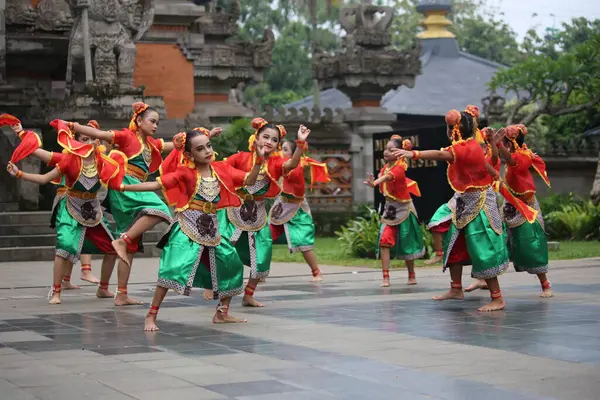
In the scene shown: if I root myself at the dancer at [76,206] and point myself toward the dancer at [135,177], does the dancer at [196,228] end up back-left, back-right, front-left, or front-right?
front-right

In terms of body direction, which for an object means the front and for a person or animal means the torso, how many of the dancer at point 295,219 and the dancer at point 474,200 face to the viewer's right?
0

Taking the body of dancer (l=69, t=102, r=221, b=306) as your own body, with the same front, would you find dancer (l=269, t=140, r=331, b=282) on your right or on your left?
on your left

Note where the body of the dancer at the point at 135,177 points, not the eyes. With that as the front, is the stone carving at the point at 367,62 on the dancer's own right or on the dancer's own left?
on the dancer's own left

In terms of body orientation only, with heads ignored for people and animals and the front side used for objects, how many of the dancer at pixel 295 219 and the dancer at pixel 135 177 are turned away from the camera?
0

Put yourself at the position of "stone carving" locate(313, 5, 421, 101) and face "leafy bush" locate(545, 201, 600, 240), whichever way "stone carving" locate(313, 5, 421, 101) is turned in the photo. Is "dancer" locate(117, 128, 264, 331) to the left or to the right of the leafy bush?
right

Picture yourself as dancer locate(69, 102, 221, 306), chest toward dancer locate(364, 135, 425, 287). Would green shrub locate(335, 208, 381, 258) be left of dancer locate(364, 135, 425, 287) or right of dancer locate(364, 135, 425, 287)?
left

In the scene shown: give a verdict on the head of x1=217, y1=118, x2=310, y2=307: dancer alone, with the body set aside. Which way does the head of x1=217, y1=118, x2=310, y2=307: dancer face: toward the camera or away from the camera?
toward the camera

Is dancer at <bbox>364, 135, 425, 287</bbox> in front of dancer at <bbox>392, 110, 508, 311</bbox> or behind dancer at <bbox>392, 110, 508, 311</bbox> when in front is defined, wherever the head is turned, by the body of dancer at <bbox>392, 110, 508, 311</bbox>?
in front
